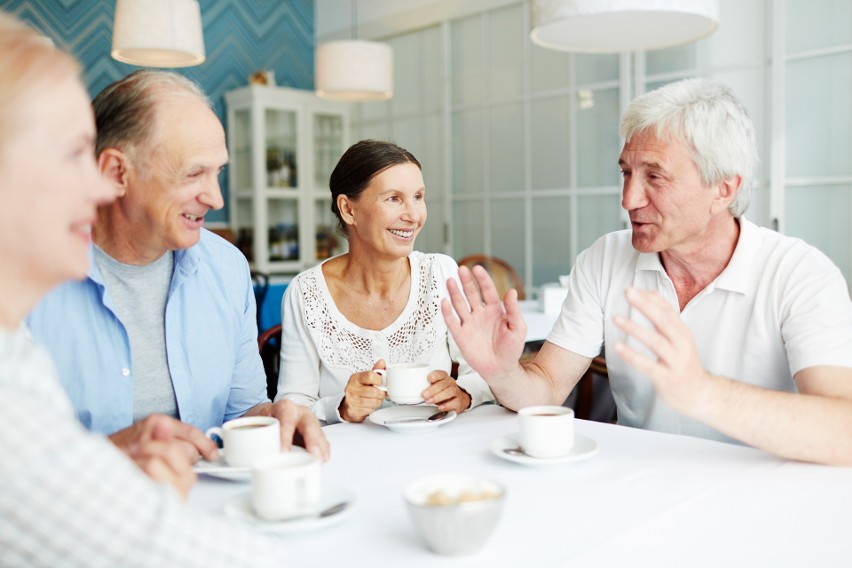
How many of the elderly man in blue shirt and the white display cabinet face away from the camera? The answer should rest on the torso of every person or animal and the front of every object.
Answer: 0

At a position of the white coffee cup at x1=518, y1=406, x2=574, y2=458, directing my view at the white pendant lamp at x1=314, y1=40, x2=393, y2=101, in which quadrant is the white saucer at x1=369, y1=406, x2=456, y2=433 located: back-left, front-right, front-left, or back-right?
front-left

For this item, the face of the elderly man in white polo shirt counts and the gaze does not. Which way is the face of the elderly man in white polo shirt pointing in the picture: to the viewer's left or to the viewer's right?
to the viewer's left

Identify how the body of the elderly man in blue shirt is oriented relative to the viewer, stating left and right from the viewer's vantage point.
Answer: facing the viewer and to the right of the viewer

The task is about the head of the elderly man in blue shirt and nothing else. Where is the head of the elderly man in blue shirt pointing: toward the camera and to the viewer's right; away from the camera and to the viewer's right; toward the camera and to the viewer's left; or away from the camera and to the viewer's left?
toward the camera and to the viewer's right

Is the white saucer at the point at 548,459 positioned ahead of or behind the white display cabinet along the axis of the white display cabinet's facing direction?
ahead

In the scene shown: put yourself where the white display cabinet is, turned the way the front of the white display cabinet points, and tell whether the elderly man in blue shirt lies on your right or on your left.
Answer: on your right

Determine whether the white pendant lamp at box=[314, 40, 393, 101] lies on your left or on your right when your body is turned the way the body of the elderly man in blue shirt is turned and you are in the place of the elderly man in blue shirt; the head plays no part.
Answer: on your left

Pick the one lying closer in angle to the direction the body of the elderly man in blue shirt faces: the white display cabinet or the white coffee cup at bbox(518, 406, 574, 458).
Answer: the white coffee cup

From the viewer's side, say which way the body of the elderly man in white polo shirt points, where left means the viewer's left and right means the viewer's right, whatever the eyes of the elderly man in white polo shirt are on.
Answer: facing the viewer and to the left of the viewer

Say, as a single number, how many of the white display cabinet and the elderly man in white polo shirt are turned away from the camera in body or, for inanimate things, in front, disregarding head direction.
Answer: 0

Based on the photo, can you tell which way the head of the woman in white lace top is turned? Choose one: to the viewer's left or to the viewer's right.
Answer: to the viewer's right

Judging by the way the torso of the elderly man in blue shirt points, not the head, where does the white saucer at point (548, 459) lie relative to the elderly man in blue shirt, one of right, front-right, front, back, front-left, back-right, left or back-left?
front

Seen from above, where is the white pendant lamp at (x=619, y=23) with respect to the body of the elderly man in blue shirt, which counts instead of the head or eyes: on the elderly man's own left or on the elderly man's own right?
on the elderly man's own left
